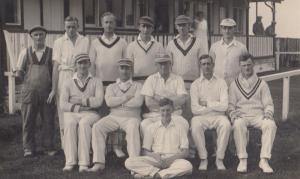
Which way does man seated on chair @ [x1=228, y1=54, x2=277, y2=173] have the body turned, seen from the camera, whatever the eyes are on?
toward the camera

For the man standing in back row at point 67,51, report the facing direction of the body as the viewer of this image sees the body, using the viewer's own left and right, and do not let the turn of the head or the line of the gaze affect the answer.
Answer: facing the viewer

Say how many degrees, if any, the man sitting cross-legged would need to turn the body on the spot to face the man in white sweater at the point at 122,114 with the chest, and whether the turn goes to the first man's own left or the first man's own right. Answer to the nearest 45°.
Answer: approximately 135° to the first man's own right

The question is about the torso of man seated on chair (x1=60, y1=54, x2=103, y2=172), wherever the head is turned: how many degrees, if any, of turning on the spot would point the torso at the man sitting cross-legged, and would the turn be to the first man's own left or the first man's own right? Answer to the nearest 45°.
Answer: approximately 45° to the first man's own left

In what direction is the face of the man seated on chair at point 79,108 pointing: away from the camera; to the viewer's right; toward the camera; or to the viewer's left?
toward the camera

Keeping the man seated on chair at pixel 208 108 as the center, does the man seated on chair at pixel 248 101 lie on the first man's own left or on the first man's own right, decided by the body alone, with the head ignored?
on the first man's own left

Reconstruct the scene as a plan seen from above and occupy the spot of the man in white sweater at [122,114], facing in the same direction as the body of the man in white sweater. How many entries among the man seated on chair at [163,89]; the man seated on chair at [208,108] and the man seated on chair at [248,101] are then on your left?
3

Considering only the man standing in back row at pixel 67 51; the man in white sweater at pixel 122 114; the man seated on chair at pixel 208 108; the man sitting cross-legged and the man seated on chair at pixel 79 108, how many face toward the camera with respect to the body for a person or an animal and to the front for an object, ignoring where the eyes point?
5

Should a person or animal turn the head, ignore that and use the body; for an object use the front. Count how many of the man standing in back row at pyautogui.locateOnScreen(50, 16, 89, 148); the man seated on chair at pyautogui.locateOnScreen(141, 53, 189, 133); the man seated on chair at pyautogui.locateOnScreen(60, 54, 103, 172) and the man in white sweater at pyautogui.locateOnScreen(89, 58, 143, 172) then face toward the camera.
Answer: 4
